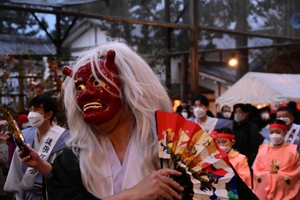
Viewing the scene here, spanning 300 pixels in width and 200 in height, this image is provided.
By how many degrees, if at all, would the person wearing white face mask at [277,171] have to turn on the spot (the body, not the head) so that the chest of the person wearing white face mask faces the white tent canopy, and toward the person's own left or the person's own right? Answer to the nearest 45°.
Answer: approximately 180°

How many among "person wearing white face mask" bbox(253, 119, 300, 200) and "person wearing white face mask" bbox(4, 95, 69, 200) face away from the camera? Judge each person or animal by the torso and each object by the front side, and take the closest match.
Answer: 0

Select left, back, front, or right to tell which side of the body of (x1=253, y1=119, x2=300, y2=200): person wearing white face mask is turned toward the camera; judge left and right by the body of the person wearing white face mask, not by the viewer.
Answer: front

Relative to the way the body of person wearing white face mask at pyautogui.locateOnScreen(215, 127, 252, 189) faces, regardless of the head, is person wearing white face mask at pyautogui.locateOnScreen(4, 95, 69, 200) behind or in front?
in front

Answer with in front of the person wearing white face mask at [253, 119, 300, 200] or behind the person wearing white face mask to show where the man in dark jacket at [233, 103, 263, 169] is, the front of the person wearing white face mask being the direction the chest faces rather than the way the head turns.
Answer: behind

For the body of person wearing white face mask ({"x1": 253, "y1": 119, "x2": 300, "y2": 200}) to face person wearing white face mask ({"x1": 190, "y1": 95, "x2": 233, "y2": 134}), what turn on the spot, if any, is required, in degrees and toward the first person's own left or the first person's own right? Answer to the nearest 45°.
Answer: approximately 135° to the first person's own right

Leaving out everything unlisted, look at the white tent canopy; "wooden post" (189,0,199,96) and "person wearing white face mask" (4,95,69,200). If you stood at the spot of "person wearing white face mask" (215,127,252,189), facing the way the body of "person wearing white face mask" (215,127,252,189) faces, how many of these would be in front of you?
1

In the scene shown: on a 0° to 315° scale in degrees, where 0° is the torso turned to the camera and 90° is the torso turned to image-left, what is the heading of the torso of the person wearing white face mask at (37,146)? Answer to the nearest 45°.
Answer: approximately 45°

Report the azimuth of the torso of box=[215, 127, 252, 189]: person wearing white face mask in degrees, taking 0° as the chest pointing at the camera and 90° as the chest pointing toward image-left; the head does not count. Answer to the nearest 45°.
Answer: approximately 45°
